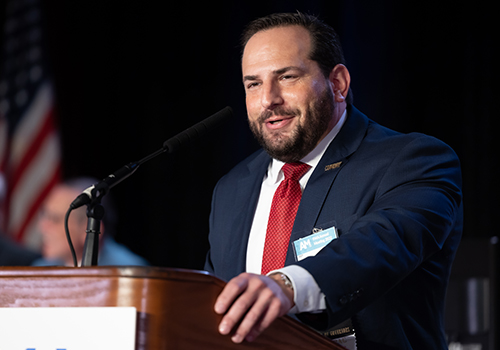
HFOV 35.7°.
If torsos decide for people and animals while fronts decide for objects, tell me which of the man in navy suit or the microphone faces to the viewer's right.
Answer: the microphone

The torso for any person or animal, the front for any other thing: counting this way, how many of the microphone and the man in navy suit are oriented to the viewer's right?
1

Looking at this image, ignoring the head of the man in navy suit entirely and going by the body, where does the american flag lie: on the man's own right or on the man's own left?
on the man's own right

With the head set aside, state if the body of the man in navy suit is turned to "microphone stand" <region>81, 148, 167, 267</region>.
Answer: yes

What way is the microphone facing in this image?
to the viewer's right

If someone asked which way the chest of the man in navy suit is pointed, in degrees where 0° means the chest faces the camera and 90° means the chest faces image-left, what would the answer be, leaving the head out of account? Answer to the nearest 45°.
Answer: approximately 45°
